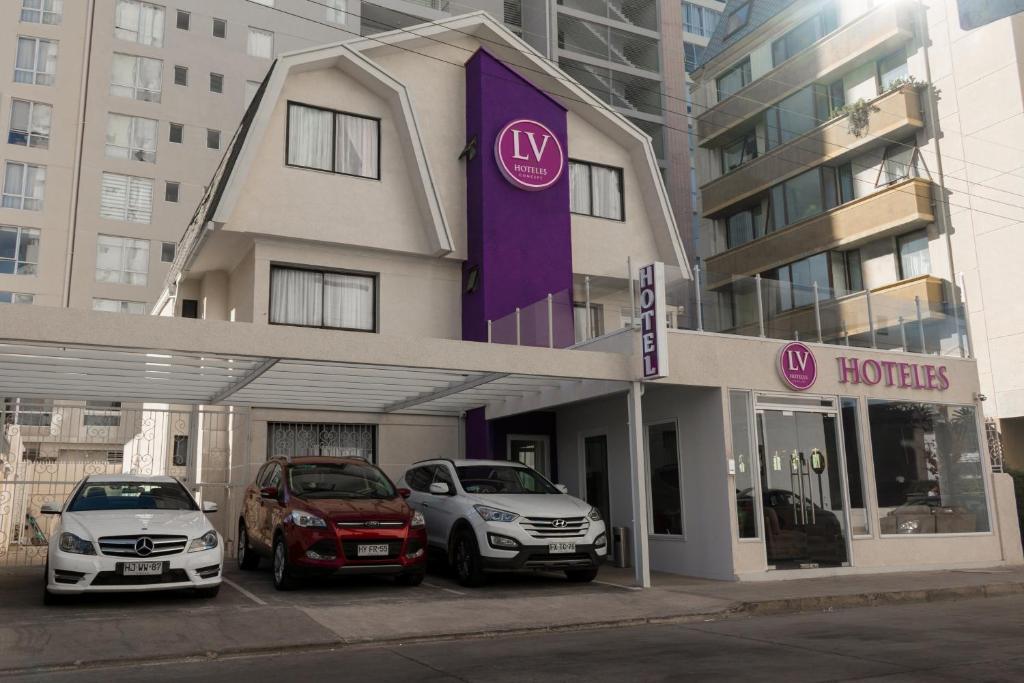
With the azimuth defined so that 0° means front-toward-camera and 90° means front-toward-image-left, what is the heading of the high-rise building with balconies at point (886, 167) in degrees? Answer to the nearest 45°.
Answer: approximately 45°

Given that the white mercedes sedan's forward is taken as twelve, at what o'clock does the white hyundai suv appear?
The white hyundai suv is roughly at 9 o'clock from the white mercedes sedan.

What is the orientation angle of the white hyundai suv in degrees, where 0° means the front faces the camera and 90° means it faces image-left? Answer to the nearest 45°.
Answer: approximately 315°

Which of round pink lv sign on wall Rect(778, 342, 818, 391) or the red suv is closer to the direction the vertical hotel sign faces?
the red suv

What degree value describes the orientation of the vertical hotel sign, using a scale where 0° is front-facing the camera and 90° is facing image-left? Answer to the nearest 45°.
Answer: approximately 45°

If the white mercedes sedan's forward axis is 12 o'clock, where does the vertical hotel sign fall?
The vertical hotel sign is roughly at 9 o'clock from the white mercedes sedan.

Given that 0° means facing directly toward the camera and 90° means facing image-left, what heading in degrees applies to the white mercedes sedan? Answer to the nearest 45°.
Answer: approximately 0°

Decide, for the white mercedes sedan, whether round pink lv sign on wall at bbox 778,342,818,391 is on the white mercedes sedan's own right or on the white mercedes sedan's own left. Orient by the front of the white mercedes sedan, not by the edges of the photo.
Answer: on the white mercedes sedan's own left

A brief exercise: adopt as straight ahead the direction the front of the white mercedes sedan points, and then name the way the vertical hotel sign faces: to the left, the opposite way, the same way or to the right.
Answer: to the right

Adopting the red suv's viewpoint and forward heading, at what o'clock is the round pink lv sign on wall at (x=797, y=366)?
The round pink lv sign on wall is roughly at 10 o'clock from the red suv.
